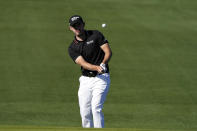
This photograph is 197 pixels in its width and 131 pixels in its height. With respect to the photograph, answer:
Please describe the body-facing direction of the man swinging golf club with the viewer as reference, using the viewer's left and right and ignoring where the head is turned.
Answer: facing the viewer
